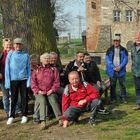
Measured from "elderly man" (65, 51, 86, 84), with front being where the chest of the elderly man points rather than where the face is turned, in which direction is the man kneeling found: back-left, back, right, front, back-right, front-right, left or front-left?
front-right

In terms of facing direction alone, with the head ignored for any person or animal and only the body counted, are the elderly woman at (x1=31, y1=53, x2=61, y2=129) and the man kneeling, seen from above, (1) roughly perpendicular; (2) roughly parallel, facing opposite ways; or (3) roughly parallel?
roughly parallel

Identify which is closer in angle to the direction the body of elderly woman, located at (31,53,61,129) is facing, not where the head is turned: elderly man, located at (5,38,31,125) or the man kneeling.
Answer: the man kneeling

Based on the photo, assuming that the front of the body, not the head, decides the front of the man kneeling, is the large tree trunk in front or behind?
behind

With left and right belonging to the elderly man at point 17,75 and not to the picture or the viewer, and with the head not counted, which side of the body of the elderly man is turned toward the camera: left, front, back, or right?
front

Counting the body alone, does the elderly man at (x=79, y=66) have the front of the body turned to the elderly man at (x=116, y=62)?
no

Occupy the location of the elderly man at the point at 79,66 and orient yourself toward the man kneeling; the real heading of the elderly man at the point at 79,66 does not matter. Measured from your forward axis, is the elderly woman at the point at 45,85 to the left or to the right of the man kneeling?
right

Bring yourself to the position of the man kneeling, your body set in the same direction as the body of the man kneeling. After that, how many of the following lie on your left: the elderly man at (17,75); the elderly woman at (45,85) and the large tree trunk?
0

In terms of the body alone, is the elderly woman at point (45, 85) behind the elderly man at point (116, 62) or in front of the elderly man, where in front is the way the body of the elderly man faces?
in front

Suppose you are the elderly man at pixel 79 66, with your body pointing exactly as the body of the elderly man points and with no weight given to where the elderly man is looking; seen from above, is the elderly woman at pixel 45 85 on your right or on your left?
on your right

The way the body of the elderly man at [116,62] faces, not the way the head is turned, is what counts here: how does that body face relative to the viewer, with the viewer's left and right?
facing the viewer

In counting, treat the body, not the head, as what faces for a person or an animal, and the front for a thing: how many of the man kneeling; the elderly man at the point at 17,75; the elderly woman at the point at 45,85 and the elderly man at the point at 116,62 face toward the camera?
4

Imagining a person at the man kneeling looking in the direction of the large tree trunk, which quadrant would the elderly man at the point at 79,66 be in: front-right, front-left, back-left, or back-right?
front-right

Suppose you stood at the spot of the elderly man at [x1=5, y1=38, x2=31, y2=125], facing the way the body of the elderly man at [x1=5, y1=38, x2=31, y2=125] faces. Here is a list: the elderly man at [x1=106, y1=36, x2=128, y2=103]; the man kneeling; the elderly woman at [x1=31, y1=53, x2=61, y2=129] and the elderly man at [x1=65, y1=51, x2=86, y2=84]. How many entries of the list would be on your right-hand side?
0

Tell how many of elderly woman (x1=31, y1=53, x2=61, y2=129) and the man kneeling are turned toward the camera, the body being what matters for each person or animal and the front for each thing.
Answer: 2

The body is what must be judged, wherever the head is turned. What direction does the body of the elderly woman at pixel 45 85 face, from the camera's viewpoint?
toward the camera

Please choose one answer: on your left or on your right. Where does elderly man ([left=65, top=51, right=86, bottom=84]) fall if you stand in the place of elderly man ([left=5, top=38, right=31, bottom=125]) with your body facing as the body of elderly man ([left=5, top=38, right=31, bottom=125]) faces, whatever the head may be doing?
on your left
